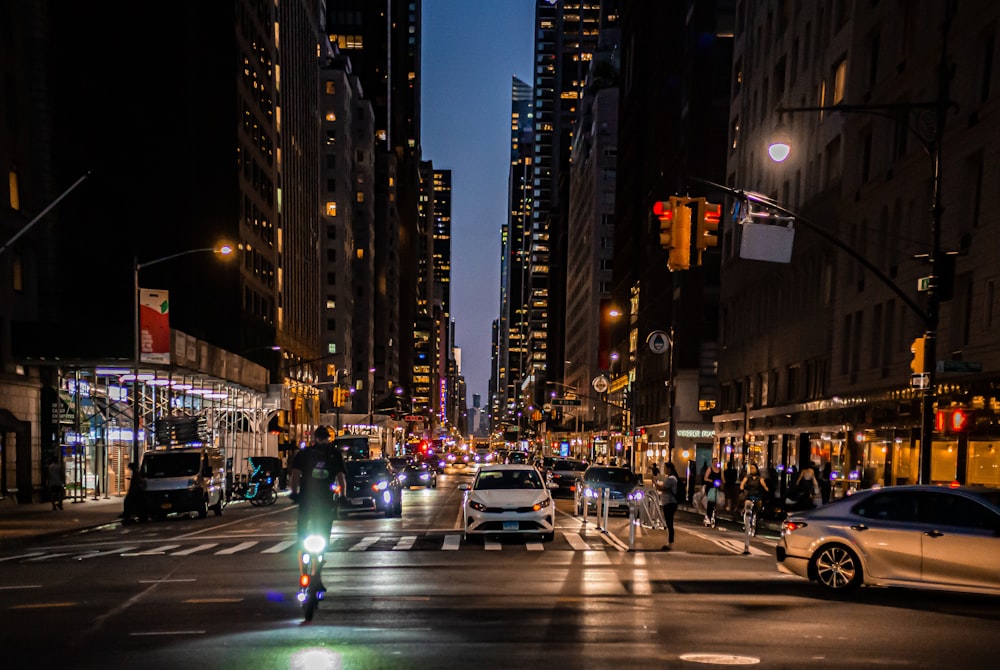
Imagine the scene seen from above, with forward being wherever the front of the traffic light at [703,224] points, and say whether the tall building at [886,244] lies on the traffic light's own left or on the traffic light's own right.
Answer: on the traffic light's own left

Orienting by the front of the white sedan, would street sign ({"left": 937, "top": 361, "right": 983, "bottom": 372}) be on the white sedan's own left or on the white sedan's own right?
on the white sedan's own left

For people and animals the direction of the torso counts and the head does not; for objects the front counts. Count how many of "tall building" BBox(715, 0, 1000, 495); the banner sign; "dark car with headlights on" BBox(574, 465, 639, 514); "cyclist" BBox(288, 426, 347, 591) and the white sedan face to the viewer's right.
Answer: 0

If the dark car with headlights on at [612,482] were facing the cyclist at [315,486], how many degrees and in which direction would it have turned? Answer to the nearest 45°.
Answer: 0° — it already faces them

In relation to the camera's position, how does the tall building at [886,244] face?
facing the viewer and to the left of the viewer

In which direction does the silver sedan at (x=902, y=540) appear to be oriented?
to the viewer's right

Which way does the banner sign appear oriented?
toward the camera

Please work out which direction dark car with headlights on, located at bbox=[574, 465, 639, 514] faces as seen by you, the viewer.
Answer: facing the viewer

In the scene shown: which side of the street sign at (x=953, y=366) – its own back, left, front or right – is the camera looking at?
front
